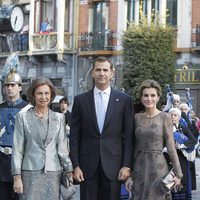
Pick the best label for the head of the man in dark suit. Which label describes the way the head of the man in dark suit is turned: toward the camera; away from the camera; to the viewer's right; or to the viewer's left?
toward the camera

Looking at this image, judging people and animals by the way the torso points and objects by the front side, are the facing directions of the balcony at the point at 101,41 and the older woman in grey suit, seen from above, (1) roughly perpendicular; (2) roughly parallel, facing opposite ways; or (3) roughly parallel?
roughly parallel

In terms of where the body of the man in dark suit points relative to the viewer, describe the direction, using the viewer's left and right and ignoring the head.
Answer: facing the viewer

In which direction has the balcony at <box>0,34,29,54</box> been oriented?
toward the camera

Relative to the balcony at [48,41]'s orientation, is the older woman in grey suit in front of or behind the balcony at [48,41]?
in front

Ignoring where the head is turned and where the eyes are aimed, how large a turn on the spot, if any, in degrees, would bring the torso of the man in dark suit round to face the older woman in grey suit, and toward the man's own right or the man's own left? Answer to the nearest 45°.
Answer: approximately 90° to the man's own right

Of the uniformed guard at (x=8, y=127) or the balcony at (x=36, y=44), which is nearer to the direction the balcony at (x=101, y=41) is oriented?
the uniformed guard

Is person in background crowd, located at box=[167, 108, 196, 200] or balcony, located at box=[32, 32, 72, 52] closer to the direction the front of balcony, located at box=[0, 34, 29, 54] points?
the person in background crowd

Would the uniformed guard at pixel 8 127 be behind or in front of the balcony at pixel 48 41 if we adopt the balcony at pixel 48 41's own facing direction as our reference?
in front

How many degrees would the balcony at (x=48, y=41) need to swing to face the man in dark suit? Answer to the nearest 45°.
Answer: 0° — it already faces them

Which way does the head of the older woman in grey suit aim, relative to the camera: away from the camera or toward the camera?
toward the camera

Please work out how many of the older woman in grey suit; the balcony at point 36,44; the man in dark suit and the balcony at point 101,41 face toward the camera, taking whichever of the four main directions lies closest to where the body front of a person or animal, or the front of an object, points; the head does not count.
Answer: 4

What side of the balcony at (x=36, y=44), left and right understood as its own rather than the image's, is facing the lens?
front
